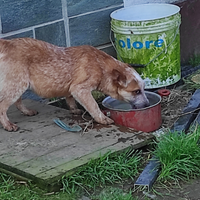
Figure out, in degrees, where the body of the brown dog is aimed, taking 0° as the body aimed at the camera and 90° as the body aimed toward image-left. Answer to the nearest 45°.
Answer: approximately 270°

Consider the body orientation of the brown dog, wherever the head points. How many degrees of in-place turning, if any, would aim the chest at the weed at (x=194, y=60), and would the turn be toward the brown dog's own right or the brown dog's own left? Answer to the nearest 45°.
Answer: approximately 45° to the brown dog's own left

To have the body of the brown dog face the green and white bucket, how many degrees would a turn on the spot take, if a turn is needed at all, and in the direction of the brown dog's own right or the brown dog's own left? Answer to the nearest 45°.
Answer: approximately 45° to the brown dog's own left

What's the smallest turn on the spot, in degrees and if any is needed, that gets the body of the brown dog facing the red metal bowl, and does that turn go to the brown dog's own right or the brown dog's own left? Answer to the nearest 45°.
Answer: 0° — it already faces it
